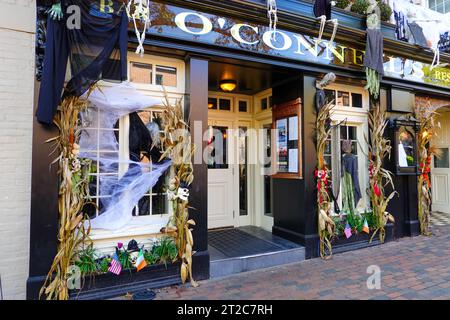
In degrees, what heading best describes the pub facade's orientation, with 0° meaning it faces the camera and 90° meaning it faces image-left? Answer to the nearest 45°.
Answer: approximately 315°

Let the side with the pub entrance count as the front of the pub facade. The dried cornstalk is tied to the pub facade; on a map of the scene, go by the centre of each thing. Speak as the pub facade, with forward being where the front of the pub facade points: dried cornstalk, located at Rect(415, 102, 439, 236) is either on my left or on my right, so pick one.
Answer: on my left

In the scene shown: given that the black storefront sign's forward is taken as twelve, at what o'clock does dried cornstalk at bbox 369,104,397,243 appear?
The dried cornstalk is roughly at 9 o'clock from the black storefront sign.

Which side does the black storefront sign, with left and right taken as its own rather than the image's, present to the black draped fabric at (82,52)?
right

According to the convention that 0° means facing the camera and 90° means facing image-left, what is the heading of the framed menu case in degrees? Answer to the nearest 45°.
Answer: approximately 45°
